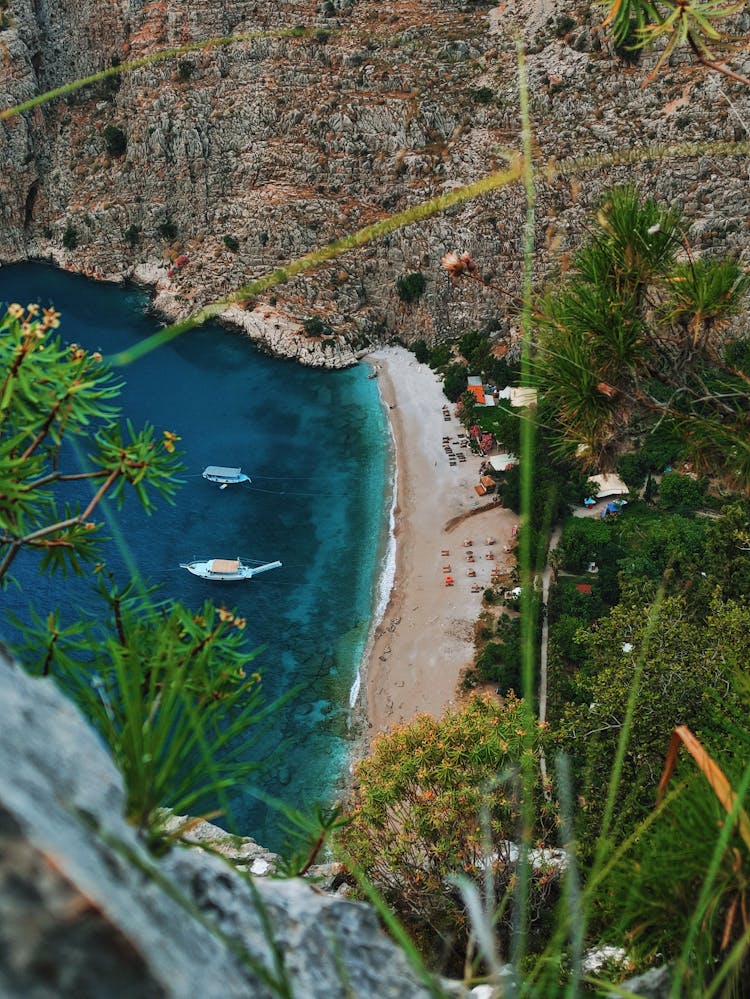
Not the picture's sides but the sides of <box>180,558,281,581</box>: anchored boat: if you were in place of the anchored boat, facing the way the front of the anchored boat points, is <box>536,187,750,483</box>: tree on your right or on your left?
on your left

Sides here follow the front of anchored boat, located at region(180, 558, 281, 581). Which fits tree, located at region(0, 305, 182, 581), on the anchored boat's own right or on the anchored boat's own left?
on the anchored boat's own left
